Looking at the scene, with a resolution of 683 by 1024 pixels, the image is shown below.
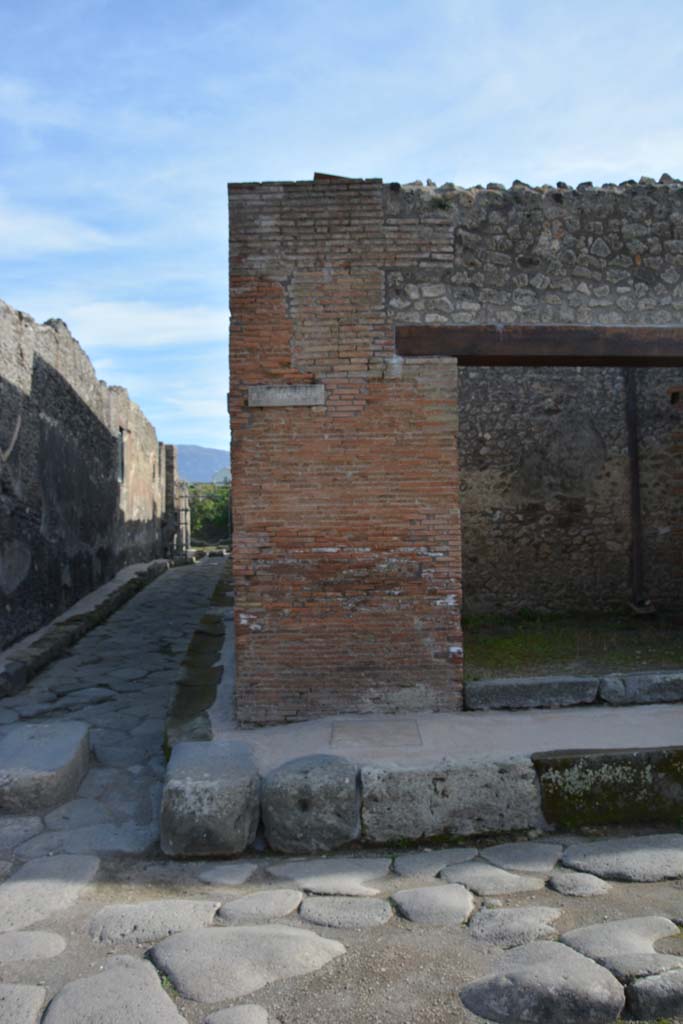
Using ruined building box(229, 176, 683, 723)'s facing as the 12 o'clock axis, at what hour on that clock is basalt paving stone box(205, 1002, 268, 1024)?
The basalt paving stone is roughly at 12 o'clock from the ruined building.

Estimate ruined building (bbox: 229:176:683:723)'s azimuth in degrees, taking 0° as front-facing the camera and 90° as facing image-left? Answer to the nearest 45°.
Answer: approximately 0°

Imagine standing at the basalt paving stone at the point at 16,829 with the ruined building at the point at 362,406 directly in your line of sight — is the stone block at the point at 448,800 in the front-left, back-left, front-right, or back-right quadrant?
front-right

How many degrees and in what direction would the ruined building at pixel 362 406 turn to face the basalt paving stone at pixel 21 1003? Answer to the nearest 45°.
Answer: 0° — it already faces it

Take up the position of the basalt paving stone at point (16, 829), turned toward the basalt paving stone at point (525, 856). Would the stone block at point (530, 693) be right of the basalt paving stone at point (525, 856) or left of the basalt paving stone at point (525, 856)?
left

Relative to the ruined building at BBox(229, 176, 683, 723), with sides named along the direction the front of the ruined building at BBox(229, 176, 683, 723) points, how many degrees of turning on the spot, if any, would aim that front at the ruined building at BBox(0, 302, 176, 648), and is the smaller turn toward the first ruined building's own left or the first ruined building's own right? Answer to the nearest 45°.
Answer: approximately 135° to the first ruined building's own right

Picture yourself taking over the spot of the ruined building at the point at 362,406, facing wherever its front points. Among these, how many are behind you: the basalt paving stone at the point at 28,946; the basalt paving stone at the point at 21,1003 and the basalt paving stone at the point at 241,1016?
0

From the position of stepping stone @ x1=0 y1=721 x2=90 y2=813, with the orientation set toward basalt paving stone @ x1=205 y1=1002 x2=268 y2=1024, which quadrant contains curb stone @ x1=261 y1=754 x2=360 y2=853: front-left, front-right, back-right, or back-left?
front-left

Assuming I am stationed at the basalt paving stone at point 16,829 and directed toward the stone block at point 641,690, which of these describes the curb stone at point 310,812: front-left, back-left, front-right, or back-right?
front-right
